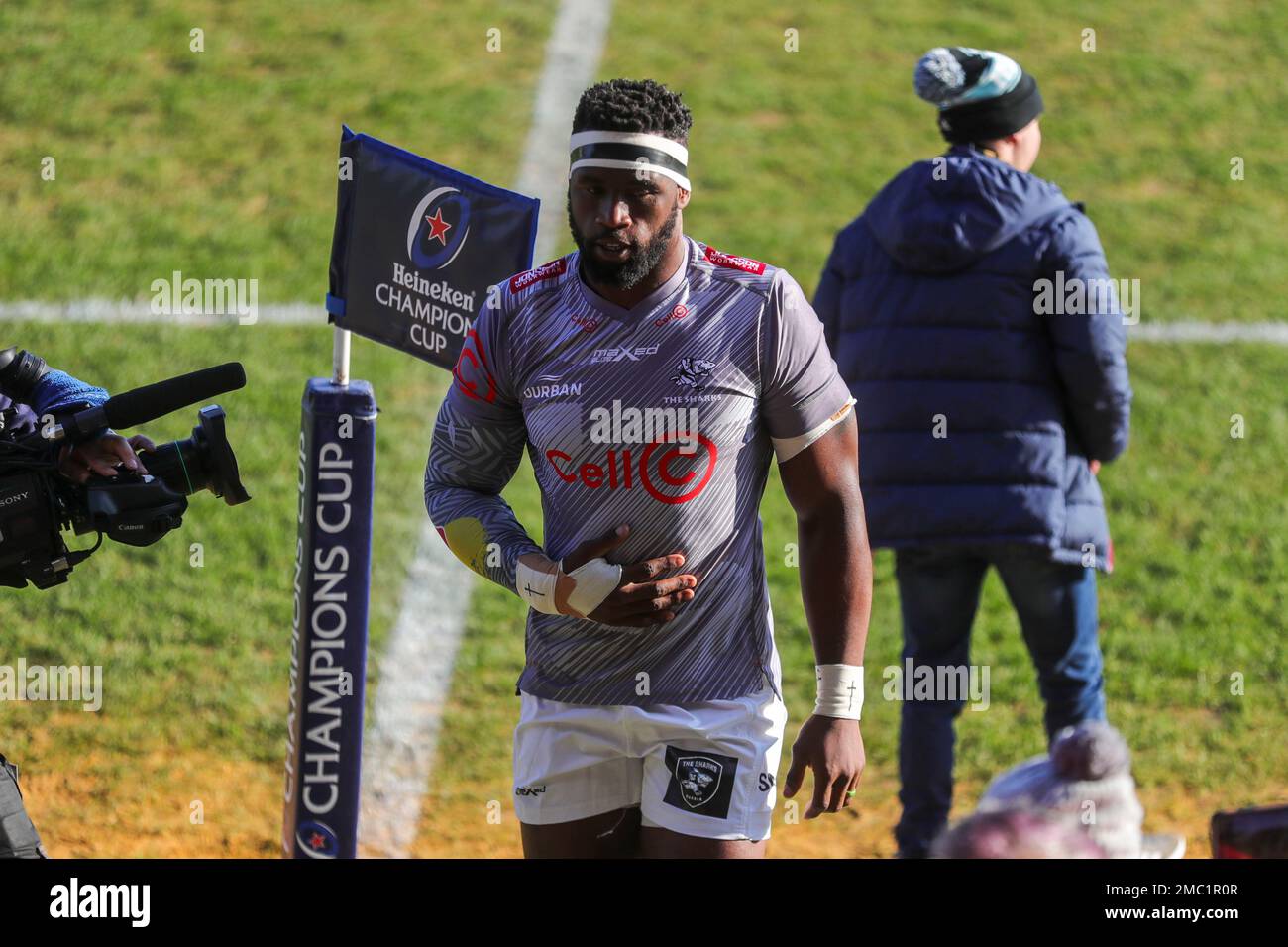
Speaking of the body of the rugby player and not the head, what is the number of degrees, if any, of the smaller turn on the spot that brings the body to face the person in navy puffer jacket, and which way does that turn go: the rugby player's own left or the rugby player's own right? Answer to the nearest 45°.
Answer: approximately 135° to the rugby player's own left

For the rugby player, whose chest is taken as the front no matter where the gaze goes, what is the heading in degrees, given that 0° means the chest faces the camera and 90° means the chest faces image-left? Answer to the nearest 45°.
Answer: approximately 0°

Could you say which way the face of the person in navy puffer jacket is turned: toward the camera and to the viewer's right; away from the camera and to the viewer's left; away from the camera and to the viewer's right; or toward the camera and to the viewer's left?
away from the camera and to the viewer's right
